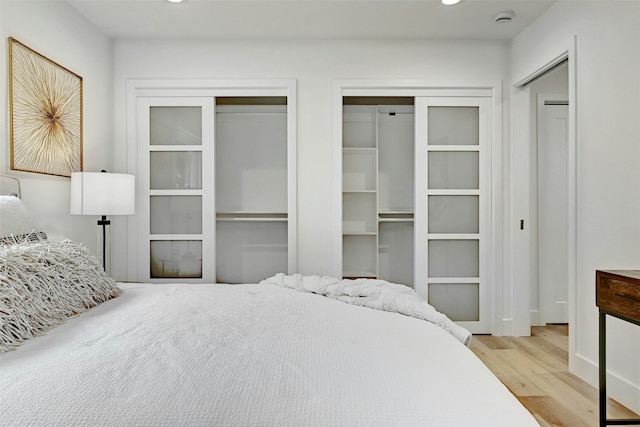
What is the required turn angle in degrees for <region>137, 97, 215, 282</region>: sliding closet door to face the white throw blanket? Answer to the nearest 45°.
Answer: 0° — it already faces it

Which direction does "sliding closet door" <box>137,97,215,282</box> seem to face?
toward the camera

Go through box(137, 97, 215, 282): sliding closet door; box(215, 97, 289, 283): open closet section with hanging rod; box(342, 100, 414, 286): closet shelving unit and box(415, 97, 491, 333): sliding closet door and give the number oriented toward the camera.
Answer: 4

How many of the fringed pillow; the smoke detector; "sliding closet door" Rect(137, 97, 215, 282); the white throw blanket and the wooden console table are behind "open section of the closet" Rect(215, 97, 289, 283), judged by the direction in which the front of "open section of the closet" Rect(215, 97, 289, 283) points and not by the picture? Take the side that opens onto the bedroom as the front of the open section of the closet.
0

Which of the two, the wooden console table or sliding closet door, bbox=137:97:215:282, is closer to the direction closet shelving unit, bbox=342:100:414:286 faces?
the wooden console table

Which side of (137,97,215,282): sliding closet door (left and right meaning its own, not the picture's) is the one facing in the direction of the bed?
front

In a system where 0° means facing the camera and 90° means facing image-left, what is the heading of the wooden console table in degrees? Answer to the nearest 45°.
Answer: approximately 45°

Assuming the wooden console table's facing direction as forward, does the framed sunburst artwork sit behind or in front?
in front

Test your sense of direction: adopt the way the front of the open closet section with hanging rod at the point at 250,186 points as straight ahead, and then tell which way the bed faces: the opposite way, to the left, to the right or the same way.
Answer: to the left

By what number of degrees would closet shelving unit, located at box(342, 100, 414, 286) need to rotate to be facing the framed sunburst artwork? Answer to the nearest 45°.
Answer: approximately 45° to its right

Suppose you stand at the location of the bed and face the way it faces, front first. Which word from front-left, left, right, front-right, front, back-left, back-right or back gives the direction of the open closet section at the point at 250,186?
left

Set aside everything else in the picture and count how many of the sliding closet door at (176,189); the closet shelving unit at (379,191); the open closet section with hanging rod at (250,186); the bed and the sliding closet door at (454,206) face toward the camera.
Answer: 4

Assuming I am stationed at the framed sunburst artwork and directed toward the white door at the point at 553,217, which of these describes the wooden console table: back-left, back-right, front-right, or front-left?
front-right

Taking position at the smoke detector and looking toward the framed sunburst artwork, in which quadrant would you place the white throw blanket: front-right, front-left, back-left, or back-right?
front-left

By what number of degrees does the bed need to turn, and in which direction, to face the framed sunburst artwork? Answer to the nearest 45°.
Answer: approximately 135° to its left

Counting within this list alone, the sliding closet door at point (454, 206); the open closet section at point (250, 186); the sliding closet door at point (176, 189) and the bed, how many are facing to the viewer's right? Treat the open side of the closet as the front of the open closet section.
1

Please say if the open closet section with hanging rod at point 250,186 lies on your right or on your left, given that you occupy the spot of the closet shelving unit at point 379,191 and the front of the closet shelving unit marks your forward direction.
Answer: on your right

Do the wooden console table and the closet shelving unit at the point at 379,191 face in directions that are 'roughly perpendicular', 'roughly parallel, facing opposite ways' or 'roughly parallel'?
roughly perpendicular

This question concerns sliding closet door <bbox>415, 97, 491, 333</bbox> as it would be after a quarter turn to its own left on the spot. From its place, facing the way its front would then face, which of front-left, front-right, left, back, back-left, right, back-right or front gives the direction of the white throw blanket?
right

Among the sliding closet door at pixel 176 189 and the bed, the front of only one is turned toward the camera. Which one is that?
the sliding closet door

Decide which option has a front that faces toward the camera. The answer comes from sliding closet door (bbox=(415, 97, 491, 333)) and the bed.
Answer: the sliding closet door

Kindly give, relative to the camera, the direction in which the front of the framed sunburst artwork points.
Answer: facing the viewer and to the right of the viewer

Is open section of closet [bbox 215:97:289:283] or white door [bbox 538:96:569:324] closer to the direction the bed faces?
the white door

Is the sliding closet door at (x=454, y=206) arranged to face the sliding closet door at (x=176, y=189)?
no
